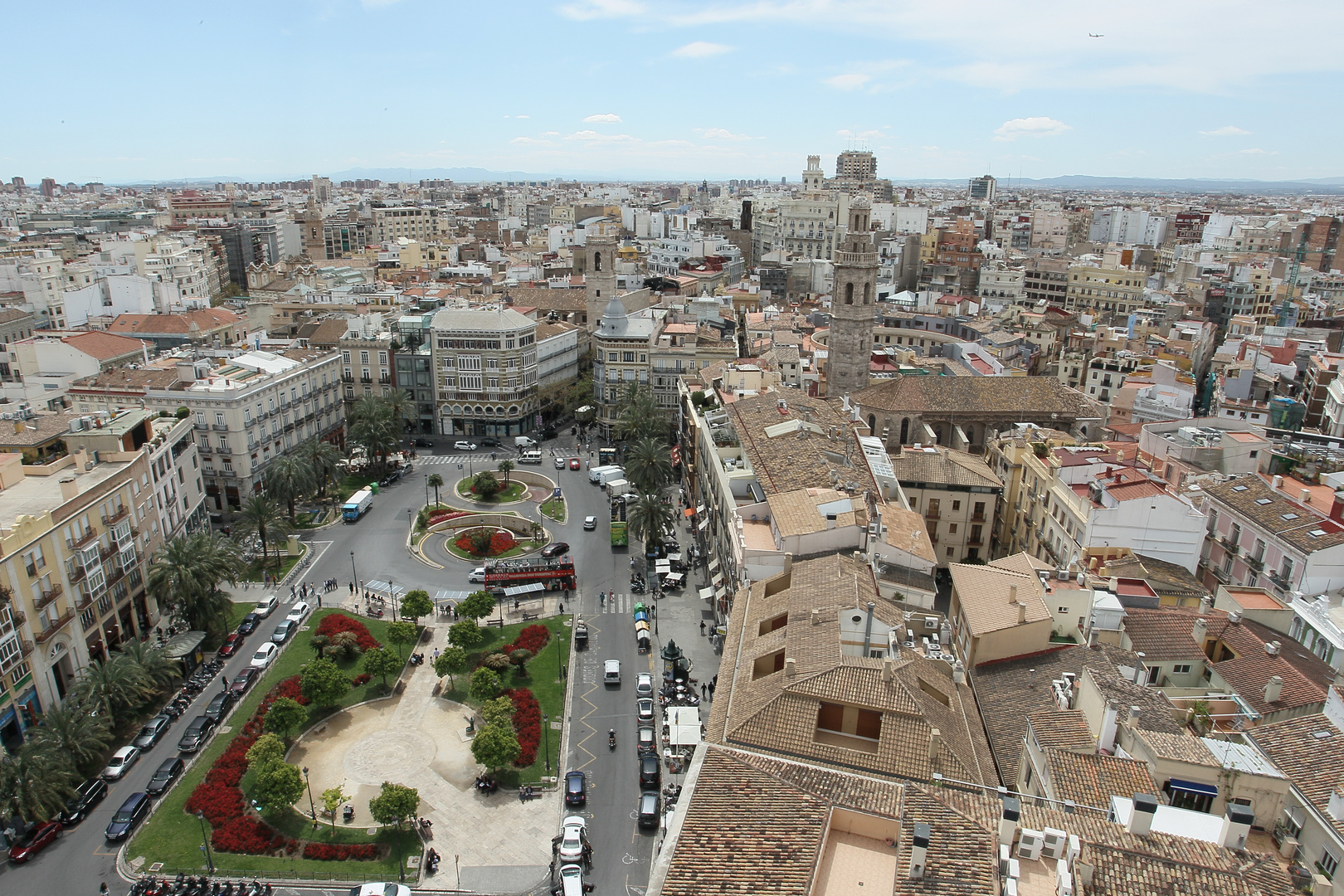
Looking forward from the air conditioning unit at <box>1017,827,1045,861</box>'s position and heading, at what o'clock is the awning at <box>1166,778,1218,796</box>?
The awning is roughly at 7 o'clock from the air conditioning unit.

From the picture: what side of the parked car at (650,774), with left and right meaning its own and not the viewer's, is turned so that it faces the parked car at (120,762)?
left

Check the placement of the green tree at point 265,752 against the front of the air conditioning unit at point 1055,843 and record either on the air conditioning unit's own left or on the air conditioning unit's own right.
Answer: on the air conditioning unit's own right

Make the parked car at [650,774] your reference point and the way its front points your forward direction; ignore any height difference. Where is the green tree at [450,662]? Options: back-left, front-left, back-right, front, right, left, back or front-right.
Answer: front-left

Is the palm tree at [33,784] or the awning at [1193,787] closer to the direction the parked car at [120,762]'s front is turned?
the palm tree

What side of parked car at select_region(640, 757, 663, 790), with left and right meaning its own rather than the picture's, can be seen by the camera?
back
